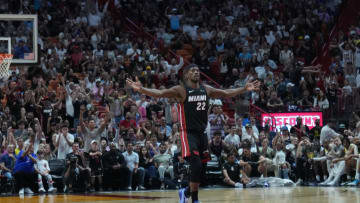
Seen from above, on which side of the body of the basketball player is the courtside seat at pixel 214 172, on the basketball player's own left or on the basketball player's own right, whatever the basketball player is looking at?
on the basketball player's own left

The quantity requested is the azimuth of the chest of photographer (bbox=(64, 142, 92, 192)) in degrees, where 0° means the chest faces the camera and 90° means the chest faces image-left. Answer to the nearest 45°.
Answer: approximately 0°

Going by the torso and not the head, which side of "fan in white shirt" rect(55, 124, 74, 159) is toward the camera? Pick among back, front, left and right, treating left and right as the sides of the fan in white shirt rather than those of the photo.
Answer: front

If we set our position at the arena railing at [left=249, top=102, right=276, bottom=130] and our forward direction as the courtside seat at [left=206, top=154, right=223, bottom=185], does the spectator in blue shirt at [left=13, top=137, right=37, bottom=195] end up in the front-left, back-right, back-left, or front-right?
front-right

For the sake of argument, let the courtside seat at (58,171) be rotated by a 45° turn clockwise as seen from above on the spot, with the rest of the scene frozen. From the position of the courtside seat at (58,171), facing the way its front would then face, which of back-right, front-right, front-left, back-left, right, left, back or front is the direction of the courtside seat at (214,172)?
back-left

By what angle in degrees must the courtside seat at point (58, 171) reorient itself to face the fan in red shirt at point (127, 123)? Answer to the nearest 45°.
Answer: approximately 135° to its left

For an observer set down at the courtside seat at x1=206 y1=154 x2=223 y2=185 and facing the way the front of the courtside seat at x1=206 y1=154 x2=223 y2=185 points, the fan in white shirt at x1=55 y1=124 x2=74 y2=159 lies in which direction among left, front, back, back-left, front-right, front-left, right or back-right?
right

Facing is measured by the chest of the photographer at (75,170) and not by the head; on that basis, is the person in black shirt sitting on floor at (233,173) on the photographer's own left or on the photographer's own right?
on the photographer's own left

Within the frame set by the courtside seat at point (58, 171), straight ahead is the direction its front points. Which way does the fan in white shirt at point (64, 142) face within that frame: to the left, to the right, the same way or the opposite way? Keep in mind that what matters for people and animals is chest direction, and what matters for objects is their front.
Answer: the same way

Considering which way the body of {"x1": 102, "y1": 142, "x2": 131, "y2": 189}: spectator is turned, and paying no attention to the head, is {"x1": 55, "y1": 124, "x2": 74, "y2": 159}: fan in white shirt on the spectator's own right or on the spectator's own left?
on the spectator's own right

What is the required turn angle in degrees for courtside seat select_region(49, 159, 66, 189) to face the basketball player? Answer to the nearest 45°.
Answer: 0° — it already faces them

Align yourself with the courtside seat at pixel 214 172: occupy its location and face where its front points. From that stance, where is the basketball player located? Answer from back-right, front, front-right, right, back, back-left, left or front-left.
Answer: front

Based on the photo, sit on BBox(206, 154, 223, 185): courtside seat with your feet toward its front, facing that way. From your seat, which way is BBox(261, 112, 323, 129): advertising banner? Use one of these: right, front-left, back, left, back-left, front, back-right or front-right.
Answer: back-left

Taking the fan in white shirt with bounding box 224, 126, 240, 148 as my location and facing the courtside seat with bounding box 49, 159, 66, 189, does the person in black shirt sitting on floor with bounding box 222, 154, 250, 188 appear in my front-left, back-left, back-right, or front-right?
front-left

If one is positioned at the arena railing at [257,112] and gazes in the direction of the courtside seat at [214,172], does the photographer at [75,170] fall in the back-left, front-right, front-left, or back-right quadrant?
front-right

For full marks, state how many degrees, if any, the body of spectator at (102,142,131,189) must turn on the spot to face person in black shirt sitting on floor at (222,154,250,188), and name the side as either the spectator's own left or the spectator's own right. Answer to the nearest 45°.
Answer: approximately 90° to the spectator's own left
